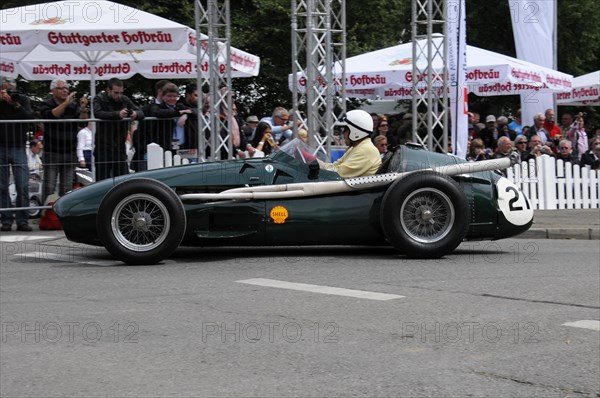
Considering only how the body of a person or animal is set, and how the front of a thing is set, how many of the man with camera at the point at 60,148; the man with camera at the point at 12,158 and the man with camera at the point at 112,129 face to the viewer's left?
0

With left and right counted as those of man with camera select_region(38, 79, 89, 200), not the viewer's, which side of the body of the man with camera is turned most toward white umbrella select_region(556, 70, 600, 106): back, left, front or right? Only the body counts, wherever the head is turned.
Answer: left

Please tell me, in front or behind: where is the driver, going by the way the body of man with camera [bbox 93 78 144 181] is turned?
in front

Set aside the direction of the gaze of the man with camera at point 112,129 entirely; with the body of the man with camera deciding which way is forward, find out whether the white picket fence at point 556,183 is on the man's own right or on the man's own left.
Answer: on the man's own left

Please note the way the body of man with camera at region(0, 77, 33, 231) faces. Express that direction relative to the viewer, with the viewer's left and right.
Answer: facing the viewer

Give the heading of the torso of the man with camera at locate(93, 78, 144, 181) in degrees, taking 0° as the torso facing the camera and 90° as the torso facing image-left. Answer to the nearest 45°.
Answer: approximately 315°

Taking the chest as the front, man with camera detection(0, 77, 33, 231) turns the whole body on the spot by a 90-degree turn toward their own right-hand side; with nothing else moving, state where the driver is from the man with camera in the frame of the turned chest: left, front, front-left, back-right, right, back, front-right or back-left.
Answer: back-left
